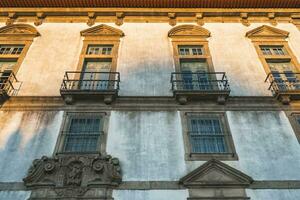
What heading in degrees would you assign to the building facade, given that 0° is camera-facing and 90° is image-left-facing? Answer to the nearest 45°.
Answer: approximately 0°
